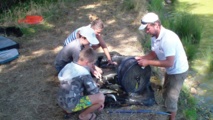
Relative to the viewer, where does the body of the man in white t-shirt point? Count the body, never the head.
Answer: to the viewer's left
